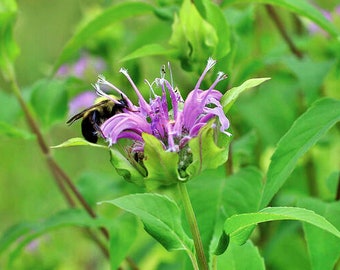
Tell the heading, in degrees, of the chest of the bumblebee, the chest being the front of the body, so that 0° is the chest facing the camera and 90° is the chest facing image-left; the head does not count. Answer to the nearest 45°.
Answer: approximately 270°

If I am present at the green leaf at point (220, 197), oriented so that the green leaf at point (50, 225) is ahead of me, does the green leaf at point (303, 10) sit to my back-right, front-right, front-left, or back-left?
back-right
